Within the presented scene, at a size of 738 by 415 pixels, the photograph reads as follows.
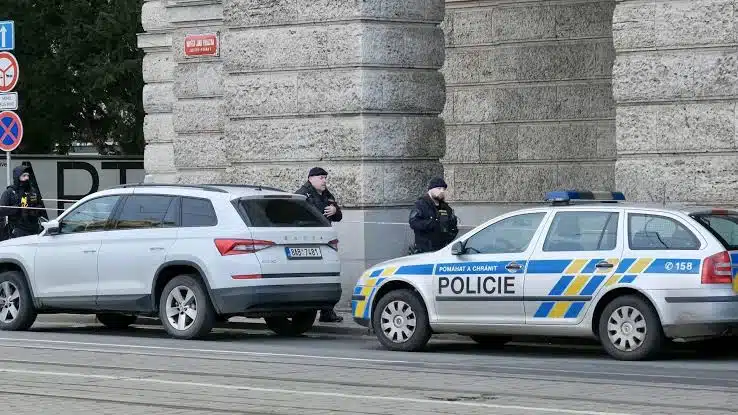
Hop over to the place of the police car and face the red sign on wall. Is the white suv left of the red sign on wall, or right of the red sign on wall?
left

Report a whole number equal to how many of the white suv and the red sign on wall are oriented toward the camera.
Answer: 1

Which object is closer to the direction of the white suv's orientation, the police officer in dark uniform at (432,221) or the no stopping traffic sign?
the no stopping traffic sign

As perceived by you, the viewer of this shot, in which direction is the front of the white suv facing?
facing away from the viewer and to the left of the viewer
